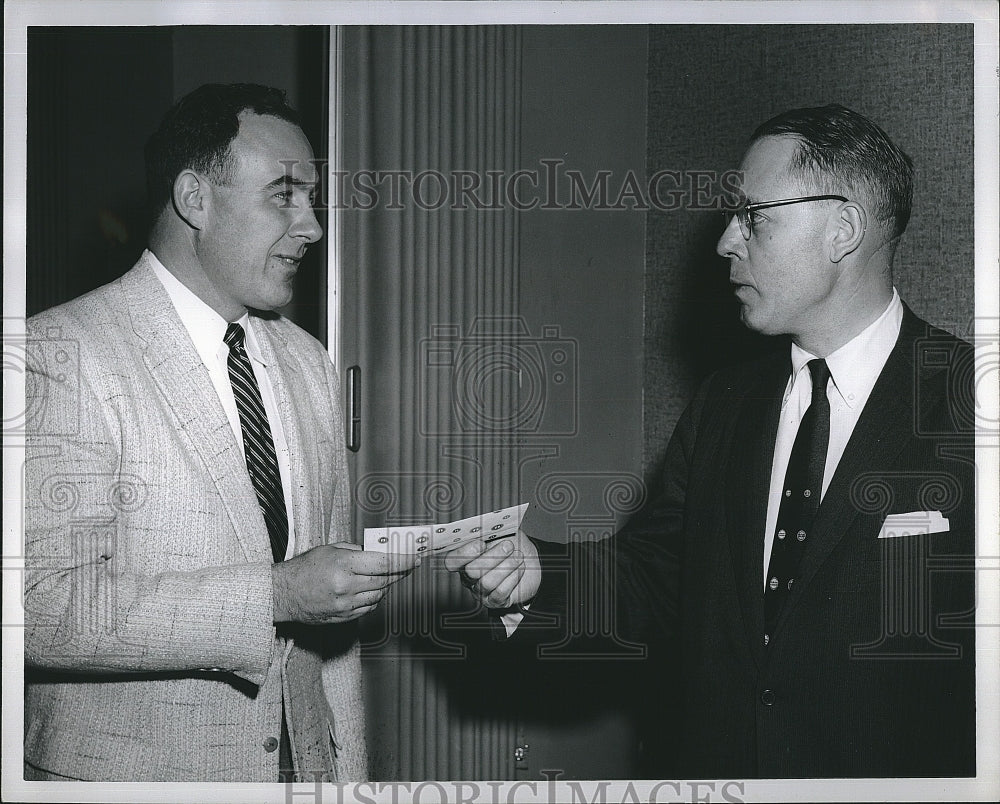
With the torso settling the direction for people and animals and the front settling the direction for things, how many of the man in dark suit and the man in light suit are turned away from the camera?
0

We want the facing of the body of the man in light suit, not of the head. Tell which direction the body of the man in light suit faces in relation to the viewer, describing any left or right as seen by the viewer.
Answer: facing the viewer and to the right of the viewer

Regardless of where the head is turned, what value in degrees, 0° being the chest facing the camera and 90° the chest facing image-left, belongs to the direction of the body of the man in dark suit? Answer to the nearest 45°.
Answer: approximately 45°

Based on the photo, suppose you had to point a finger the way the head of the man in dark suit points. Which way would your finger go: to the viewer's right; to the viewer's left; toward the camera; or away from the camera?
to the viewer's left
